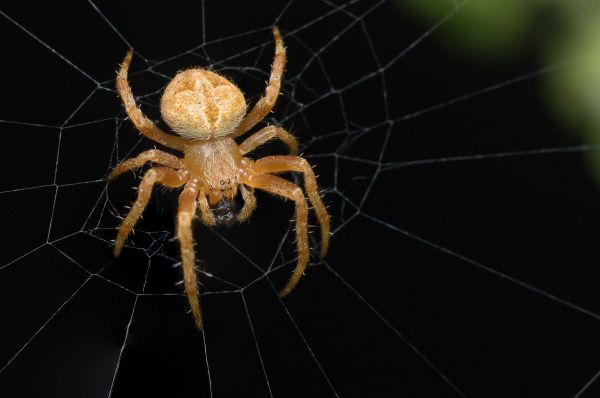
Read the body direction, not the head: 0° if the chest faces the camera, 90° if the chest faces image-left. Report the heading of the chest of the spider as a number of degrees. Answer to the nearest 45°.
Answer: approximately 0°
